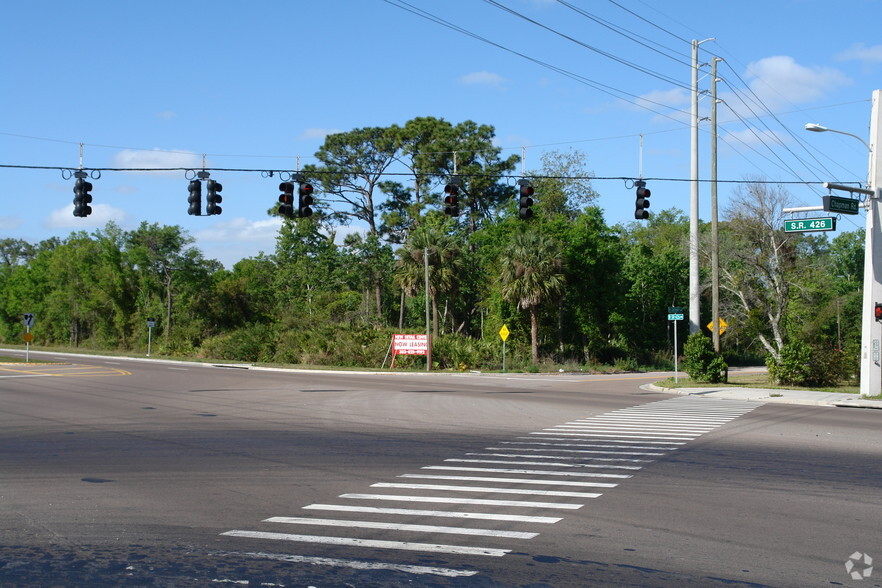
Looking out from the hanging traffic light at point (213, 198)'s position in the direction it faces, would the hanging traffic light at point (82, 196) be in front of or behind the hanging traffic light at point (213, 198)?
behind

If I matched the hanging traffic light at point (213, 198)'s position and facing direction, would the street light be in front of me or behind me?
in front

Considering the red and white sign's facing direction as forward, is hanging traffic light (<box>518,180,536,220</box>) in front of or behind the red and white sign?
in front

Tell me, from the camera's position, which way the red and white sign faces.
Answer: facing the viewer

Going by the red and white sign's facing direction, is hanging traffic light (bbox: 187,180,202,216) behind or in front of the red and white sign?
in front

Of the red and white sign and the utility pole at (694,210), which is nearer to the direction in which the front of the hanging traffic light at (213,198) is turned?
the utility pole

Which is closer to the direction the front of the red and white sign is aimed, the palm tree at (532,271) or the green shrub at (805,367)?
the green shrub
